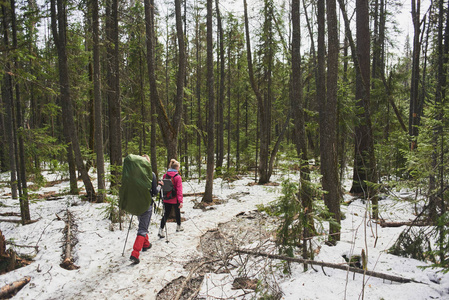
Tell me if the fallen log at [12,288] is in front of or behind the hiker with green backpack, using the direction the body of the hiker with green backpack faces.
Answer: behind

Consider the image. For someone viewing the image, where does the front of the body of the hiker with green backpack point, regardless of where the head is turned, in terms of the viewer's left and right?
facing away from the viewer and to the right of the viewer

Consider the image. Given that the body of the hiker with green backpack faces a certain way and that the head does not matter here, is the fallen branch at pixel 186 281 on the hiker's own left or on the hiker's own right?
on the hiker's own right

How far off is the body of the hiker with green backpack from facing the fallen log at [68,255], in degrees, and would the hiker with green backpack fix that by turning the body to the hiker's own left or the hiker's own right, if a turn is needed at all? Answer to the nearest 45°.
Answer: approximately 135° to the hiker's own left
